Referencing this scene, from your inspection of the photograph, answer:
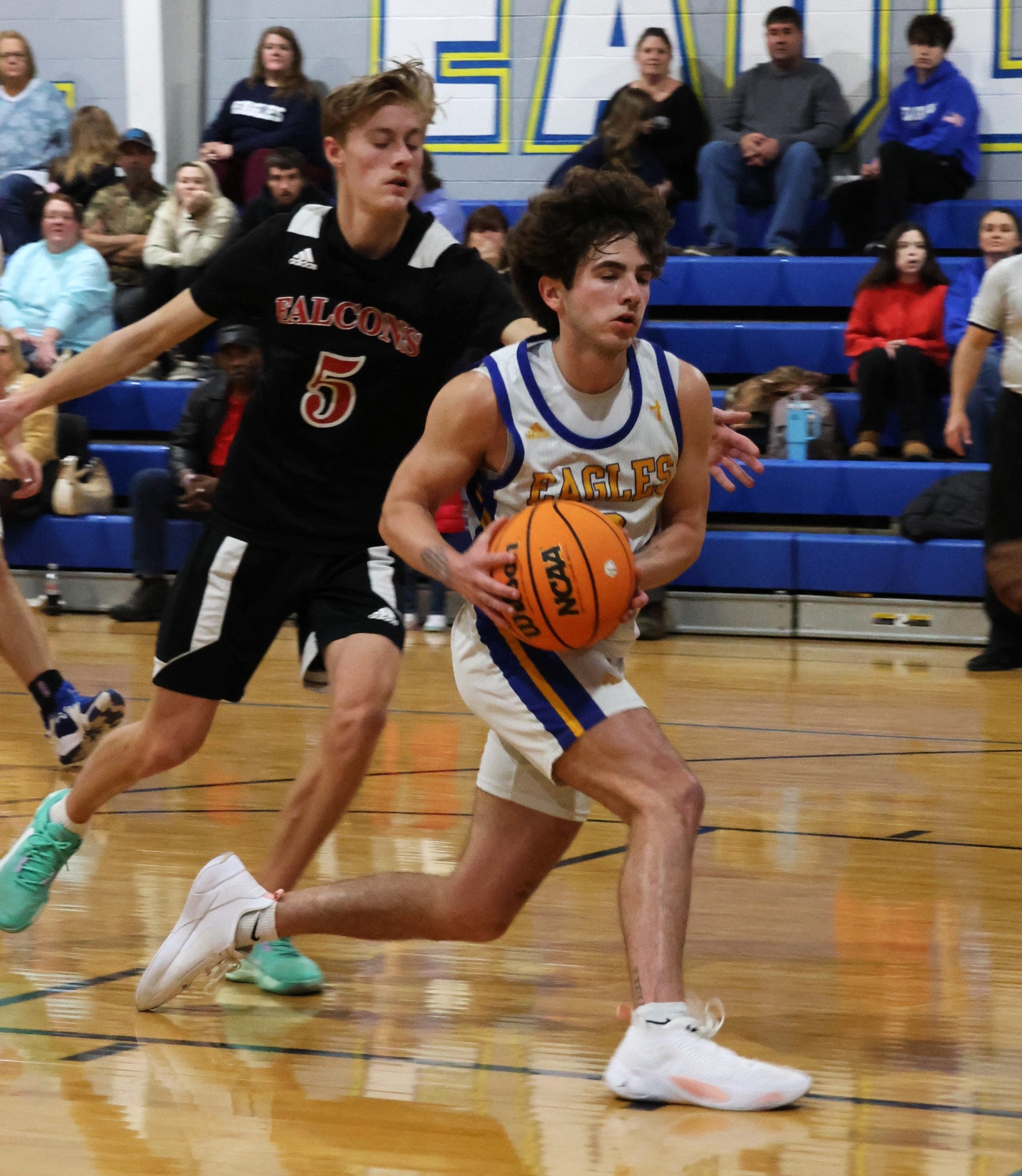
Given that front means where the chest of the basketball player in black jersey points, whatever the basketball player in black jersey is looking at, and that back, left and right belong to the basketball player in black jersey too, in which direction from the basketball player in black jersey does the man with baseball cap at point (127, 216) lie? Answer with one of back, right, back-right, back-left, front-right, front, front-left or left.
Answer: back

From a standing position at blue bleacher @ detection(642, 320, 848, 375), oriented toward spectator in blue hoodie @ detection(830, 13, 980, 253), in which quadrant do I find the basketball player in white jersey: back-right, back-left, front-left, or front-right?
back-right

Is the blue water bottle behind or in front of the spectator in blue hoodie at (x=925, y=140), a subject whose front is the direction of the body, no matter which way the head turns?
in front

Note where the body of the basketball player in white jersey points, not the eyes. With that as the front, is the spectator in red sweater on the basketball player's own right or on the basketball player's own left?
on the basketball player's own left

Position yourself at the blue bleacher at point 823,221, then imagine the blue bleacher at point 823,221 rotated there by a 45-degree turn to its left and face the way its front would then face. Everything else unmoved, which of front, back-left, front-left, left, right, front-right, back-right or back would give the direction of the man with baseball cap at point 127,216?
back-right
